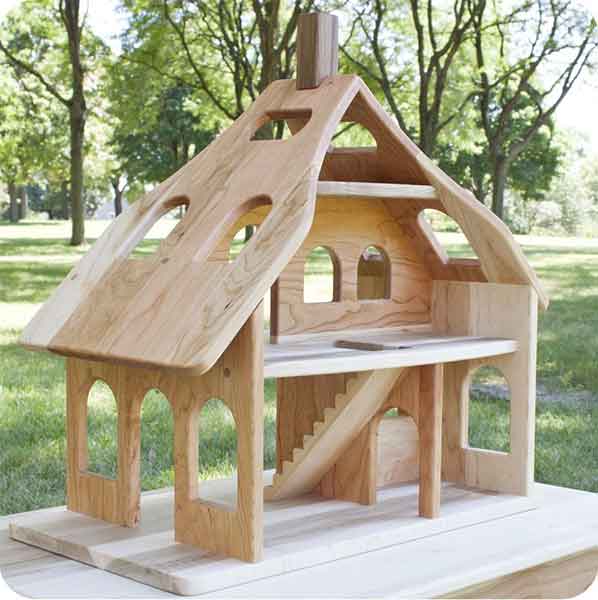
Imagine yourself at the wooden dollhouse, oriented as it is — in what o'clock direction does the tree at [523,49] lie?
The tree is roughly at 8 o'clock from the wooden dollhouse.

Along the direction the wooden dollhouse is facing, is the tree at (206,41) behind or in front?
behind

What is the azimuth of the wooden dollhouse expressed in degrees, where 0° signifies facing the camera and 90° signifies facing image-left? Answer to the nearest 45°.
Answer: approximately 315°

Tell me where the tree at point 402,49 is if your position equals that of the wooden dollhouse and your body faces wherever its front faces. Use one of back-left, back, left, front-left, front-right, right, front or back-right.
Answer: back-left

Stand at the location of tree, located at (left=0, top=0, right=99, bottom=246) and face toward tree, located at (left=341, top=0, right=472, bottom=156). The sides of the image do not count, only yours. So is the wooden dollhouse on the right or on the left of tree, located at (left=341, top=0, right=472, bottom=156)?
right

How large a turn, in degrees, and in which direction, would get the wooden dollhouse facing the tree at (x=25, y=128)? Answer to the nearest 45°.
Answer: approximately 135° to its left

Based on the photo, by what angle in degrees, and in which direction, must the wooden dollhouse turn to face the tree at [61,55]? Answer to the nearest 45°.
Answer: approximately 135° to its left
